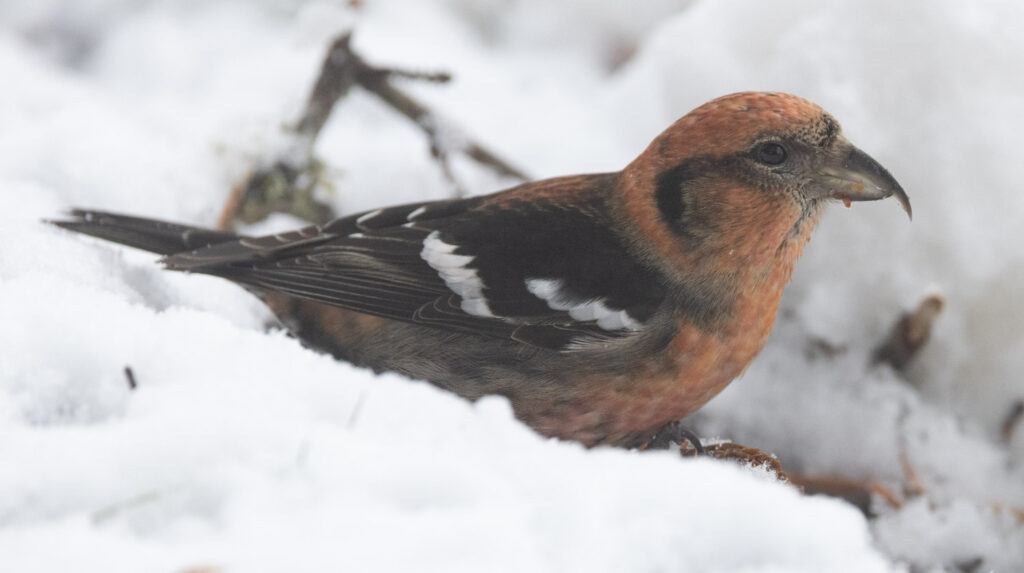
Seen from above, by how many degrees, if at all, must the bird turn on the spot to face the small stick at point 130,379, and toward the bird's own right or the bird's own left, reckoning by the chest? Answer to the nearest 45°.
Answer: approximately 135° to the bird's own right

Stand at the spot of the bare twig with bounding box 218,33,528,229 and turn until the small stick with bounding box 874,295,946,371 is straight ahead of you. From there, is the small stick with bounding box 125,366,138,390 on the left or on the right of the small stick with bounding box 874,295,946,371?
right

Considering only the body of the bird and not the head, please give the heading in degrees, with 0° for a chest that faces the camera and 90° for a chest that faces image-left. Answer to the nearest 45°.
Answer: approximately 270°

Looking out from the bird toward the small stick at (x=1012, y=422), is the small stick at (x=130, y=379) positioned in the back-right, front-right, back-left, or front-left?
back-right

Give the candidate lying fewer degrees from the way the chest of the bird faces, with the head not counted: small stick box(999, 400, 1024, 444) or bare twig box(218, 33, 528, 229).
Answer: the small stick

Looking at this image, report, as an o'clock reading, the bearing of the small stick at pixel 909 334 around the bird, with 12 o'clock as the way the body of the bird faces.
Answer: The small stick is roughly at 11 o'clock from the bird.

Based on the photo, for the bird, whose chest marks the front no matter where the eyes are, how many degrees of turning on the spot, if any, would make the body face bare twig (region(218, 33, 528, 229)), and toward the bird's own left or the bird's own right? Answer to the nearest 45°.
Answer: approximately 135° to the bird's own left

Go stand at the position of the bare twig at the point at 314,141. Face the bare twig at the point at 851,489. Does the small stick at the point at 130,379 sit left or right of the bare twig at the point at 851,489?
right

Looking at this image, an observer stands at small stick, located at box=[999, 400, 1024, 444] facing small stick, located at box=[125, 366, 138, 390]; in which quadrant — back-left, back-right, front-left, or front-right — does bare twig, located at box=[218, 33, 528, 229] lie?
front-right

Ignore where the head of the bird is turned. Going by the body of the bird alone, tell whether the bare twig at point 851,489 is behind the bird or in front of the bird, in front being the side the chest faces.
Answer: in front
